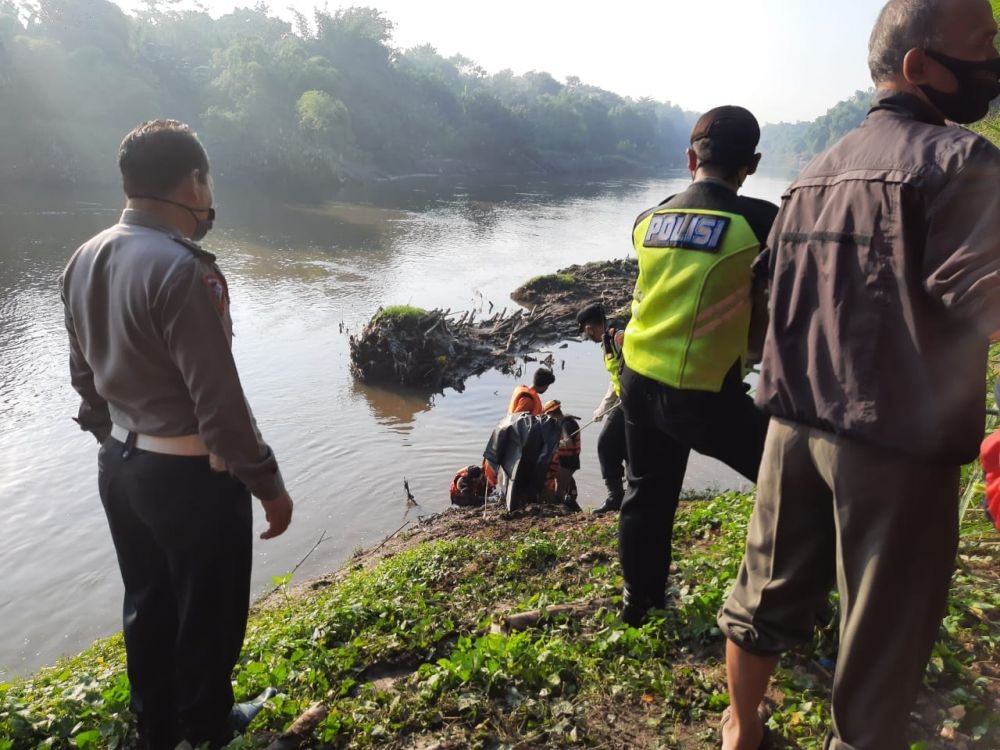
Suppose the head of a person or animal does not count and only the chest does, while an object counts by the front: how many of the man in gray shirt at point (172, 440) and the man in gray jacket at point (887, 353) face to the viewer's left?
0

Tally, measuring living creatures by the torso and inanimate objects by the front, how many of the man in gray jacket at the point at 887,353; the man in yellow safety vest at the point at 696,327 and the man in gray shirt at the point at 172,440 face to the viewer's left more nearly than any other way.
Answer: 0

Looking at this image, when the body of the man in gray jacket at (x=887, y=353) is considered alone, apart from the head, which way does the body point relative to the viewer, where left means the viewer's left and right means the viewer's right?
facing away from the viewer and to the right of the viewer

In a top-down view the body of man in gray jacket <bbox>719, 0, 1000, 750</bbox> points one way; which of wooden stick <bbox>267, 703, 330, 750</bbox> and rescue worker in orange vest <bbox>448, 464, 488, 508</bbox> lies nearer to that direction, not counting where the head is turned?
the rescue worker in orange vest

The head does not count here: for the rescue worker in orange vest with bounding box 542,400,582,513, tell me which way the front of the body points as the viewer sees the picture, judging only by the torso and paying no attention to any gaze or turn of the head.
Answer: to the viewer's left

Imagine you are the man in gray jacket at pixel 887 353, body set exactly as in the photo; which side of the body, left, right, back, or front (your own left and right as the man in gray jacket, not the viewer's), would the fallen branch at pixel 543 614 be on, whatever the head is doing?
left

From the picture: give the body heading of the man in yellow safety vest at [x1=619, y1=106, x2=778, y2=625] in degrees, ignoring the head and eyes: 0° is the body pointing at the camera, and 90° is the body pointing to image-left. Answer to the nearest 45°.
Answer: approximately 225°

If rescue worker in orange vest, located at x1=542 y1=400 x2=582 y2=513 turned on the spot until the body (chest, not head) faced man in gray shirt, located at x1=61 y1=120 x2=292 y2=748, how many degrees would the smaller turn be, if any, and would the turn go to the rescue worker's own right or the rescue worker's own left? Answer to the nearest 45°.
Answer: approximately 90° to the rescue worker's own left
